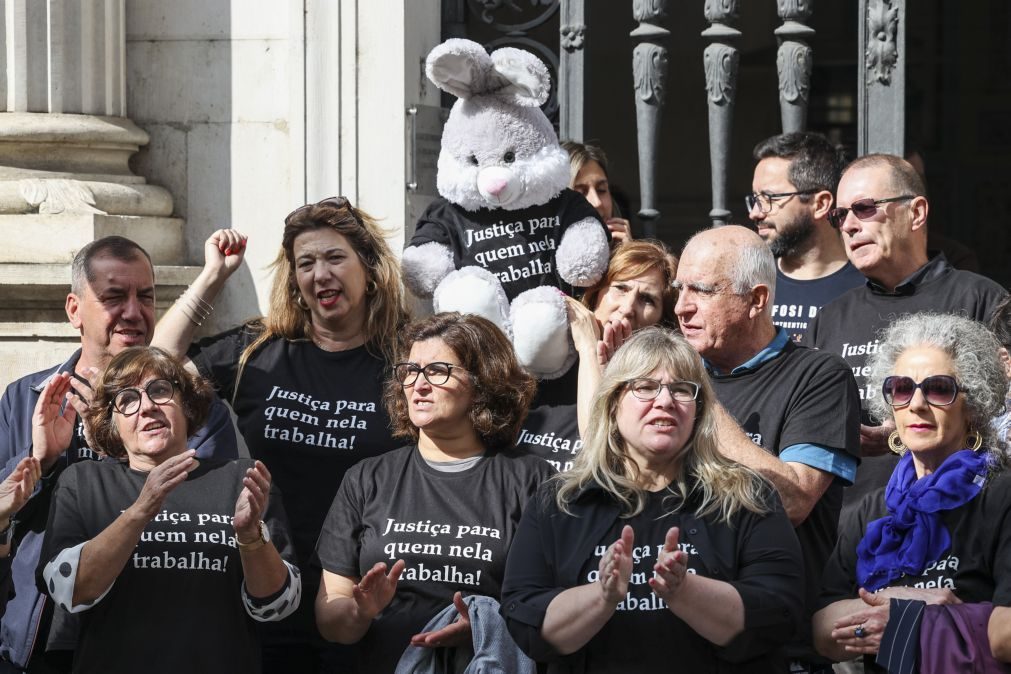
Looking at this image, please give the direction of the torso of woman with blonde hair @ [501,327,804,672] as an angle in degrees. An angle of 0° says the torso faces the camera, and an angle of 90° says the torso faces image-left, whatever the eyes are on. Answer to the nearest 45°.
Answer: approximately 0°

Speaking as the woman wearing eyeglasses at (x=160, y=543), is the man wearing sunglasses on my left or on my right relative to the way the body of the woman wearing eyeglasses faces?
on my left

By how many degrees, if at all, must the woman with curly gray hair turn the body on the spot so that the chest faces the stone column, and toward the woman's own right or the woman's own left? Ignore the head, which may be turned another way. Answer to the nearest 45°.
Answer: approximately 90° to the woman's own right

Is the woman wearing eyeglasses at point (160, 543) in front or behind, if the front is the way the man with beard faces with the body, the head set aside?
in front

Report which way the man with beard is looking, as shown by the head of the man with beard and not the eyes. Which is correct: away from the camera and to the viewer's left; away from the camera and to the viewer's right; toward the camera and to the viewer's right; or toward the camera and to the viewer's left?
toward the camera and to the viewer's left

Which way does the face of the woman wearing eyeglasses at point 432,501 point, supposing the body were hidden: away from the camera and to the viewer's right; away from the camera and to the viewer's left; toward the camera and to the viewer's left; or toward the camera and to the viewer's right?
toward the camera and to the viewer's left

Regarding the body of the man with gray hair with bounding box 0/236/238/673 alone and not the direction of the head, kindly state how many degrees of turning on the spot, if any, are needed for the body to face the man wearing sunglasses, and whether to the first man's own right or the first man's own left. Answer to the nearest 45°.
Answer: approximately 45° to the first man's own left

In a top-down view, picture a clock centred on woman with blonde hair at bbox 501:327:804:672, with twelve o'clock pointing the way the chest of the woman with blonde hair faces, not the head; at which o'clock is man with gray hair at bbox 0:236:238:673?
The man with gray hair is roughly at 4 o'clock from the woman with blonde hair.

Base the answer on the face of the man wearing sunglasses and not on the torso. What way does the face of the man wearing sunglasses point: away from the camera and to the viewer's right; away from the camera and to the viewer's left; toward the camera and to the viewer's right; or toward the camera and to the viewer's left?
toward the camera and to the viewer's left

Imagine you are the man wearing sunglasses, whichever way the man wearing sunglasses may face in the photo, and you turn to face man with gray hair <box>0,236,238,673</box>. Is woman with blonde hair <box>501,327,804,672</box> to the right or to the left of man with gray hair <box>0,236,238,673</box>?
left

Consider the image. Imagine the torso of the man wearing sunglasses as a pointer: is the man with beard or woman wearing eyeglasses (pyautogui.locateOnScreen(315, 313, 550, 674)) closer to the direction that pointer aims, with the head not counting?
the woman wearing eyeglasses
